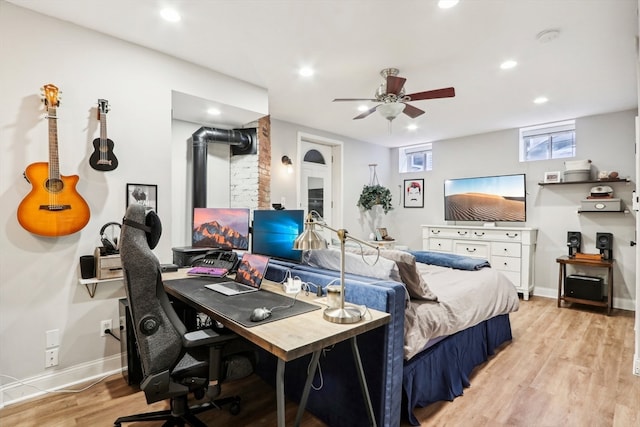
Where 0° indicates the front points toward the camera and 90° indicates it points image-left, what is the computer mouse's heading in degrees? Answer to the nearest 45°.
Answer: approximately 225°

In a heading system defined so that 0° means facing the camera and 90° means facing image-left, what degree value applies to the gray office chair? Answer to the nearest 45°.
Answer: approximately 270°

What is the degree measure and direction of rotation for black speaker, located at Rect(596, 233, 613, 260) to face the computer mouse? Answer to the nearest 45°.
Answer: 0° — it already faces it

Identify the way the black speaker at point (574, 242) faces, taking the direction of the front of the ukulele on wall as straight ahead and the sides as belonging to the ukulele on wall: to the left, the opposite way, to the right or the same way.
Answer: to the right

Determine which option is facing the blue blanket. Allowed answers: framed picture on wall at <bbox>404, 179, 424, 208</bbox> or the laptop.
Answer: the framed picture on wall

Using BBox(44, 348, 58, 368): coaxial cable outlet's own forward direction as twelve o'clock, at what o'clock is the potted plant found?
The potted plant is roughly at 10 o'clock from the coaxial cable outlet.

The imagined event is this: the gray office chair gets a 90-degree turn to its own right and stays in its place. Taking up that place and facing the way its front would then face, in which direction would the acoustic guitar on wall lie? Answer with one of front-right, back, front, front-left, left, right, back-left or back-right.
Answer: back-right

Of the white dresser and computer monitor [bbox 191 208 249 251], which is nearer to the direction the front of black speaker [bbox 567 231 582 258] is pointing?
the computer monitor
